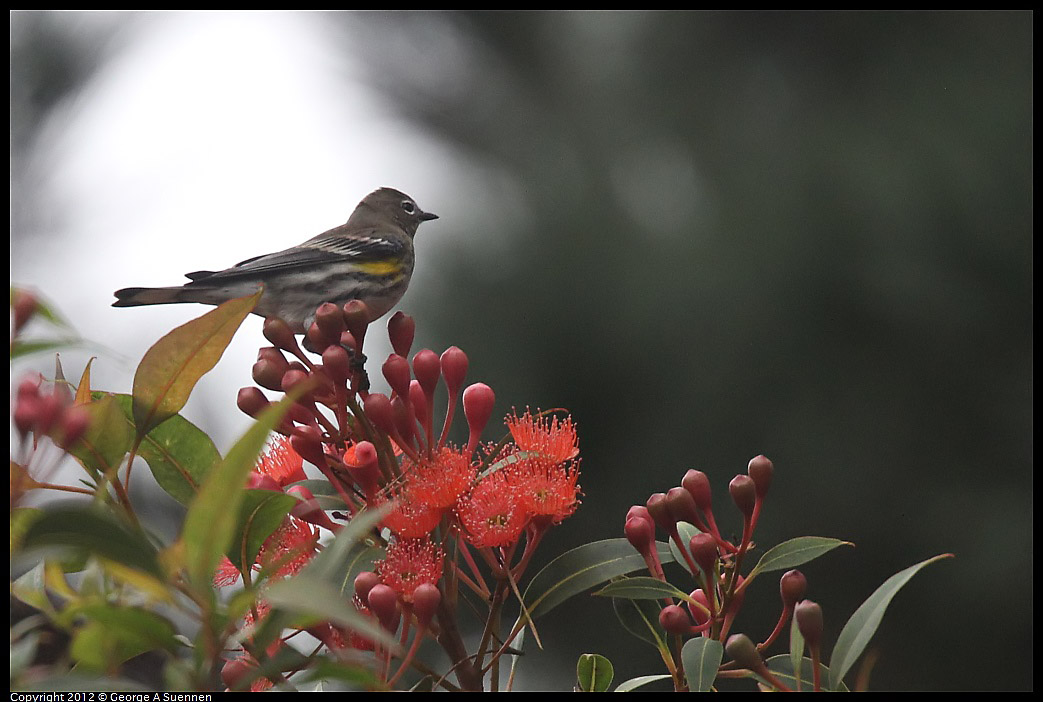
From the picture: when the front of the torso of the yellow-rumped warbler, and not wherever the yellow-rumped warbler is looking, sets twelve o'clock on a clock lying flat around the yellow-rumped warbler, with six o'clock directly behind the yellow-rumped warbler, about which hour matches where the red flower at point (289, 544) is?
The red flower is roughly at 3 o'clock from the yellow-rumped warbler.

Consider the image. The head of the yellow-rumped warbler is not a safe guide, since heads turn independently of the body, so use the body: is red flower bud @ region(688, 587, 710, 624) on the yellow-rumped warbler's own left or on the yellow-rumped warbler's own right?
on the yellow-rumped warbler's own right

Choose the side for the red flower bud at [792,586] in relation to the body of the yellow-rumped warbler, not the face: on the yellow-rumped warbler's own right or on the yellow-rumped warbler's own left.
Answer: on the yellow-rumped warbler's own right

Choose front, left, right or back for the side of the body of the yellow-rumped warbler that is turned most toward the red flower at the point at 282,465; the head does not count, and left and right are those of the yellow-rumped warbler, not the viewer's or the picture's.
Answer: right

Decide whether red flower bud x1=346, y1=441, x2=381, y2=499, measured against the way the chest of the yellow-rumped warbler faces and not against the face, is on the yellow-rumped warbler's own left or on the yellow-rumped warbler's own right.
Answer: on the yellow-rumped warbler's own right

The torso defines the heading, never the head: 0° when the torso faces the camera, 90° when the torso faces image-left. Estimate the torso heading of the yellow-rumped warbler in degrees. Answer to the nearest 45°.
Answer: approximately 270°

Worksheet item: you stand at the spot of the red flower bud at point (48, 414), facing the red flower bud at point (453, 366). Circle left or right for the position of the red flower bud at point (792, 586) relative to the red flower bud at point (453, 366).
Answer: right

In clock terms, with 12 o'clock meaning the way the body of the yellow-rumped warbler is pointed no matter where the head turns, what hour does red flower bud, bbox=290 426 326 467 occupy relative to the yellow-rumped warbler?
The red flower bud is roughly at 3 o'clock from the yellow-rumped warbler.
